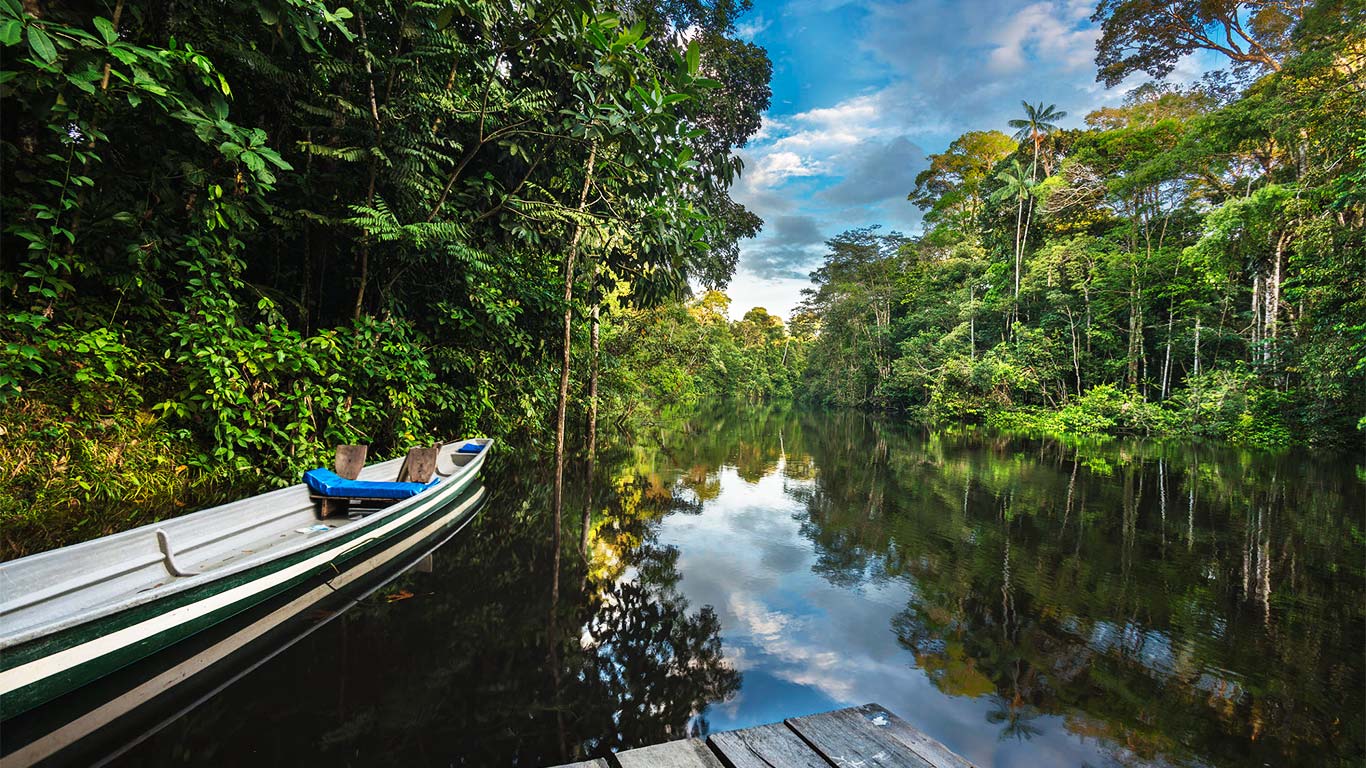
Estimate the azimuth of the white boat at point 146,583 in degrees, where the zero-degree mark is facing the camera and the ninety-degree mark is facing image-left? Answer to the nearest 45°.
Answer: approximately 225°

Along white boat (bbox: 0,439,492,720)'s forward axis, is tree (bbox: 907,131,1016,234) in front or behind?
in front

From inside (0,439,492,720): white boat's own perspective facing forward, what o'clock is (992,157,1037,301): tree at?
The tree is roughly at 1 o'clock from the white boat.

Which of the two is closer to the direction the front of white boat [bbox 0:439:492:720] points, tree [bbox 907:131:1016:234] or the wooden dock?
the tree

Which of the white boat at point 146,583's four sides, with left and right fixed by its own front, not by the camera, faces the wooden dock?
right

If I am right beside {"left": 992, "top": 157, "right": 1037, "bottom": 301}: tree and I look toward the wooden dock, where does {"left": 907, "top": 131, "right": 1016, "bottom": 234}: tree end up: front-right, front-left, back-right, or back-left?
back-right

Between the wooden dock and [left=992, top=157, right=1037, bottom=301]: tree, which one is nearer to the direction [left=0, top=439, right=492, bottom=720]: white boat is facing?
the tree
